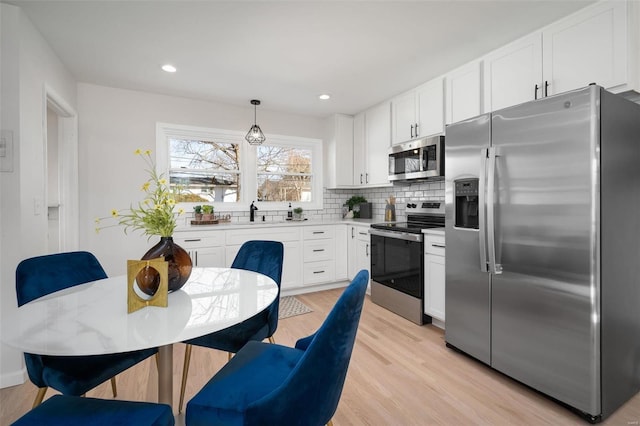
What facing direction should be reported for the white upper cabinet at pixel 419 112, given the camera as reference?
facing the viewer and to the left of the viewer

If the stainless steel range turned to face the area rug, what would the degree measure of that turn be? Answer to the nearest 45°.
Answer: approximately 45° to its right

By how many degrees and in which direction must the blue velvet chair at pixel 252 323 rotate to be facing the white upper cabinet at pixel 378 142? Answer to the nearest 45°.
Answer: approximately 180°

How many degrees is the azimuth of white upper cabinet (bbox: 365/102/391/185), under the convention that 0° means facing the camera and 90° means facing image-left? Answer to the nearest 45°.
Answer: approximately 45°

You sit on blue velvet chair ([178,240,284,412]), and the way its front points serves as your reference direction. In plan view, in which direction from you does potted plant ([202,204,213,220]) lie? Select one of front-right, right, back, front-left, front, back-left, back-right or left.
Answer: back-right

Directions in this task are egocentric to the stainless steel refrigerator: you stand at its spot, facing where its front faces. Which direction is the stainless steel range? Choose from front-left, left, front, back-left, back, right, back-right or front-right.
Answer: right

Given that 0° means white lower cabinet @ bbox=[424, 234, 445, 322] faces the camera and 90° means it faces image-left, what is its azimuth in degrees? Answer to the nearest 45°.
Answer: approximately 45°

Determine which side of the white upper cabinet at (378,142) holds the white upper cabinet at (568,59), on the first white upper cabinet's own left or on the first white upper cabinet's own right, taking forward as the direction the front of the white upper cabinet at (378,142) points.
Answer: on the first white upper cabinet's own left

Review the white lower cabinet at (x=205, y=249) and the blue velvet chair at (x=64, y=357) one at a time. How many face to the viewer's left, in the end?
0

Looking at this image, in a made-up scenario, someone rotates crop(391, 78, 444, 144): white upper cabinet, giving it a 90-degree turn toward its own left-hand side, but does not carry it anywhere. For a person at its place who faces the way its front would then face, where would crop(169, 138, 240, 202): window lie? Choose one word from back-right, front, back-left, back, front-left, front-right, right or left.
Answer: back-right

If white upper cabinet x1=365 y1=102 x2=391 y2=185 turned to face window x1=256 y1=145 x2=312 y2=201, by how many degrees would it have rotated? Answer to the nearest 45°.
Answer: approximately 45° to its right

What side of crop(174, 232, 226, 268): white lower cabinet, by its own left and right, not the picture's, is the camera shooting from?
front
